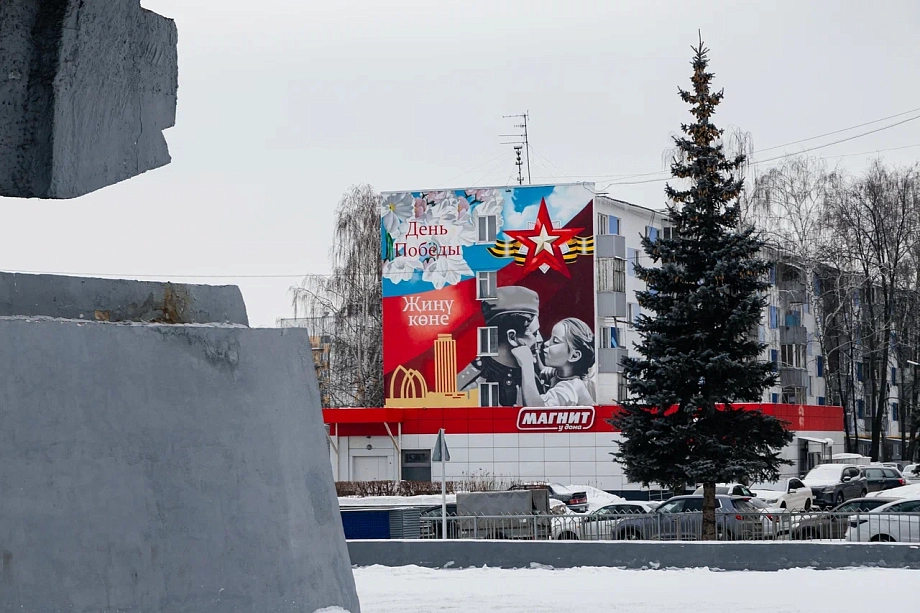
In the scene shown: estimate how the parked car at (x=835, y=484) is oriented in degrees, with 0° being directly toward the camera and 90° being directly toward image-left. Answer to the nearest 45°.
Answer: approximately 45°

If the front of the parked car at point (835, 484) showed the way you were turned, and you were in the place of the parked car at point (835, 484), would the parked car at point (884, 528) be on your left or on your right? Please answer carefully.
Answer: on your left

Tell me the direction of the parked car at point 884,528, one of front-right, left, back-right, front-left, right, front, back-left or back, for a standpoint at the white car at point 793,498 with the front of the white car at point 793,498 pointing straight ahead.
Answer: front-left

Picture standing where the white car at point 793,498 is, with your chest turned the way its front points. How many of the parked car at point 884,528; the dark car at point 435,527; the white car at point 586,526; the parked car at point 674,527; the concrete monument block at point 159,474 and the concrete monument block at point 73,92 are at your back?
0

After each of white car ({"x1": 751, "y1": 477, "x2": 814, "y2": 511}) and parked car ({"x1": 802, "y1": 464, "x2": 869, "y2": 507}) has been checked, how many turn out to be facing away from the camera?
0

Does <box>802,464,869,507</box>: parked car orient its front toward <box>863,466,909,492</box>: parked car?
no

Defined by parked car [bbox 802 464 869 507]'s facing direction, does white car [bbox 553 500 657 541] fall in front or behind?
in front

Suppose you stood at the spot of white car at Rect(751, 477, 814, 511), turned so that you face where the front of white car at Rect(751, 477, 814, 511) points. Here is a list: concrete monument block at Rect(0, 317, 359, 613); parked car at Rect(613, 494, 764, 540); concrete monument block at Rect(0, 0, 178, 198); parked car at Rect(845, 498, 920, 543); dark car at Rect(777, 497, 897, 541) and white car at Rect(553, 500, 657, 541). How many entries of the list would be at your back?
0

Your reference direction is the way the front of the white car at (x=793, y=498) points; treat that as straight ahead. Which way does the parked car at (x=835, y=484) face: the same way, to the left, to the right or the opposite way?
the same way

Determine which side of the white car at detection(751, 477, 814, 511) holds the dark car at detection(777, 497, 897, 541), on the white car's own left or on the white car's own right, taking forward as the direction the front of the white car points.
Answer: on the white car's own left

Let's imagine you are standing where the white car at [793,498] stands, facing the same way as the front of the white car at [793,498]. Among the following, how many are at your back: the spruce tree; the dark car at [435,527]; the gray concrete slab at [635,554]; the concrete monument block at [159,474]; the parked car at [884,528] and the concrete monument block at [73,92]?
0

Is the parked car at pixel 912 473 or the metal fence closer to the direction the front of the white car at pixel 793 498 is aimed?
the metal fence

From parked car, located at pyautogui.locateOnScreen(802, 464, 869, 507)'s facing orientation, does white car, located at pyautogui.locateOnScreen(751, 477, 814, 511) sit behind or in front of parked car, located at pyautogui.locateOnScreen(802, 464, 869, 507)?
in front
